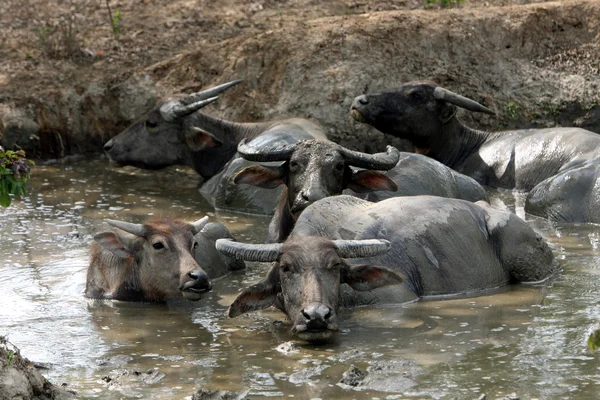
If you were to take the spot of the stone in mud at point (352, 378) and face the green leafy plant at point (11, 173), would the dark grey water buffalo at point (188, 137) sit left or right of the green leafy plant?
right

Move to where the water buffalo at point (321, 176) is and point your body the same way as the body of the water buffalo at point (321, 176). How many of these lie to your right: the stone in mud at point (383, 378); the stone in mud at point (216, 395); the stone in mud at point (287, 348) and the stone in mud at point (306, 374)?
0

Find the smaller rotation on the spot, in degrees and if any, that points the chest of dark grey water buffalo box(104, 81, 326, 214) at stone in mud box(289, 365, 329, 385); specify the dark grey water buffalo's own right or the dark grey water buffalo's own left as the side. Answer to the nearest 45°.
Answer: approximately 90° to the dark grey water buffalo's own left

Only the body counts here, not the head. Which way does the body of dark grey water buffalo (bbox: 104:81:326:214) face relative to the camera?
to the viewer's left

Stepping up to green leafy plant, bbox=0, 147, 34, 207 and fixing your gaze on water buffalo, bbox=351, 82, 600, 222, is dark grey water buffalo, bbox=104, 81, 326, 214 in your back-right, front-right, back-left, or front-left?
front-left

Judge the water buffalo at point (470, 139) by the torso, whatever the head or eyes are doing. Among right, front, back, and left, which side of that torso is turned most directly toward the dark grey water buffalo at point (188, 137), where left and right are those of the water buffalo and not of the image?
front

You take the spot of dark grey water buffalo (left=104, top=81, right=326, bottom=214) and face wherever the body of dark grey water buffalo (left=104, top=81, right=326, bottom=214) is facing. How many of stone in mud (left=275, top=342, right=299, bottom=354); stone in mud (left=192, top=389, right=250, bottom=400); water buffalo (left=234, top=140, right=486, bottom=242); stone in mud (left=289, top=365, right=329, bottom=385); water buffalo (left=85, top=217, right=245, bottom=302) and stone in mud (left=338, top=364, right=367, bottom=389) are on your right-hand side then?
0

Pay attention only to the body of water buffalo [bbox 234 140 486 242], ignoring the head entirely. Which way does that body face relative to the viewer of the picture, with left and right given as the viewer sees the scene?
facing the viewer and to the left of the viewer

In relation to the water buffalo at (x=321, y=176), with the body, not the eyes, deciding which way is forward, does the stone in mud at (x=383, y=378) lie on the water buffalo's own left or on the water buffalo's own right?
on the water buffalo's own left

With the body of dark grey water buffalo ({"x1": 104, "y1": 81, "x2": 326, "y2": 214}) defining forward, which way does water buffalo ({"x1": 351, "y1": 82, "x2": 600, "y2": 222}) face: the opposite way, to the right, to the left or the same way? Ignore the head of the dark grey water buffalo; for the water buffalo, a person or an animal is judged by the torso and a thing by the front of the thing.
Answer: the same way

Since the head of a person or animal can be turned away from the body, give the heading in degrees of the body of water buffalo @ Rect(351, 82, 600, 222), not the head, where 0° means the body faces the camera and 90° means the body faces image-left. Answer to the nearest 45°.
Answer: approximately 90°

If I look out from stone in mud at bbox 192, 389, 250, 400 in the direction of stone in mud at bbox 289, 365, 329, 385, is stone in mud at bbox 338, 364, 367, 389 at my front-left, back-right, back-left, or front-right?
front-right

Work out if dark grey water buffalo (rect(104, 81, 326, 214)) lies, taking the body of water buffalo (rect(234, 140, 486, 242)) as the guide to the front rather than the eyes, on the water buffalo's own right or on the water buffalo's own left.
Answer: on the water buffalo's own right

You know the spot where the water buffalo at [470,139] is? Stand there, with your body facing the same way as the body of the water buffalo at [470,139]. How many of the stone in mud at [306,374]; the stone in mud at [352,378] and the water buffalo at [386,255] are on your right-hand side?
0
